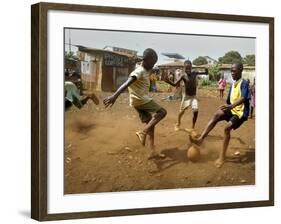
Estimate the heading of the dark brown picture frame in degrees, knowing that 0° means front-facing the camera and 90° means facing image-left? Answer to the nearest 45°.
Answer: approximately 315°
